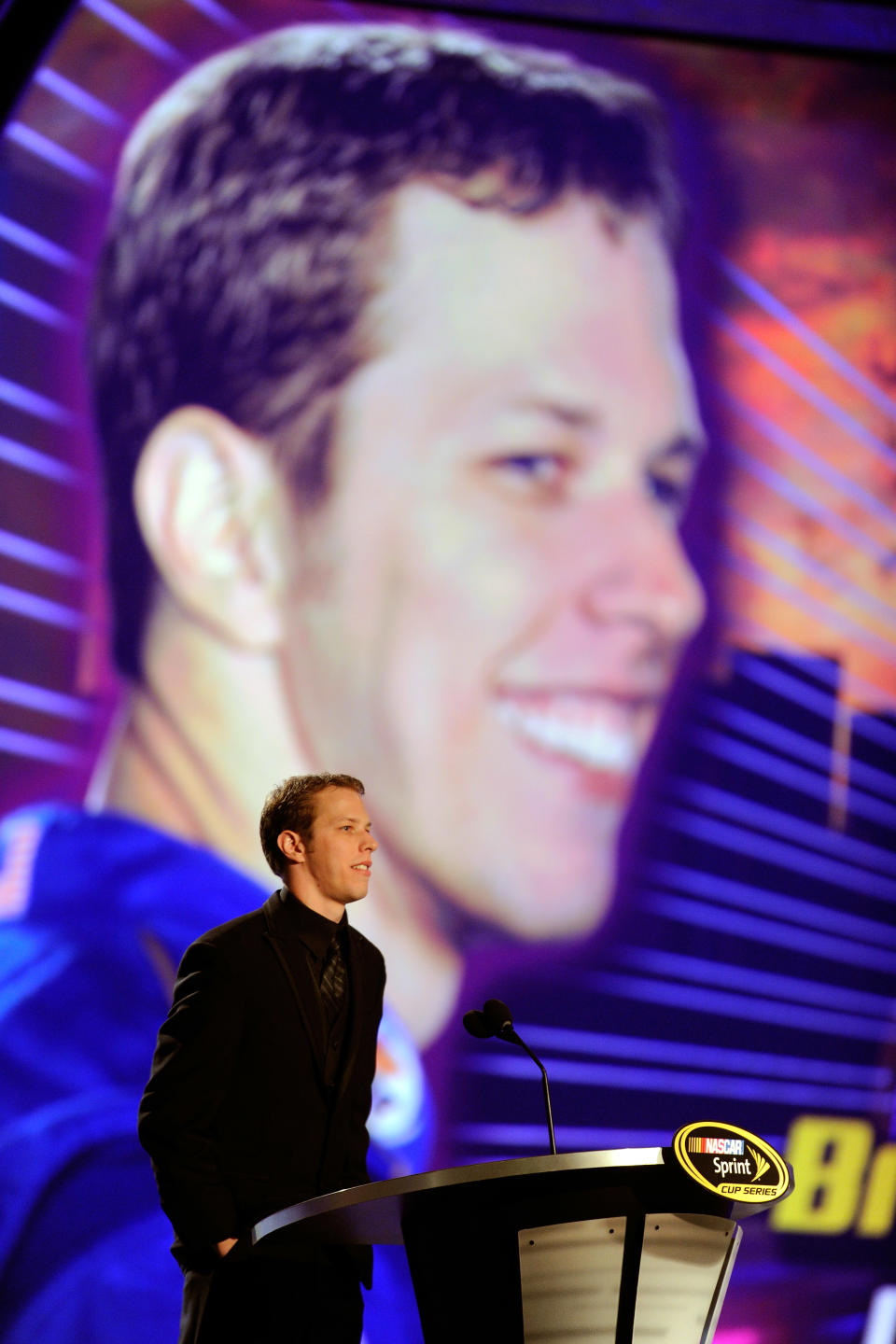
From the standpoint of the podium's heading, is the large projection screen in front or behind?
behind

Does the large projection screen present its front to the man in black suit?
yes

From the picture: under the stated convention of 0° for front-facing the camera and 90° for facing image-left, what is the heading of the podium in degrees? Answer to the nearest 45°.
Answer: approximately 315°

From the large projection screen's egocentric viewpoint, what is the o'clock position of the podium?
The podium is roughly at 12 o'clock from the large projection screen.

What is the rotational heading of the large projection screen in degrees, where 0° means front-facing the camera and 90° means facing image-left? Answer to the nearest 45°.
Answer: approximately 0°

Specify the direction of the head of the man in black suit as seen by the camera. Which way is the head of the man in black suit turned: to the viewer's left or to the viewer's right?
to the viewer's right
